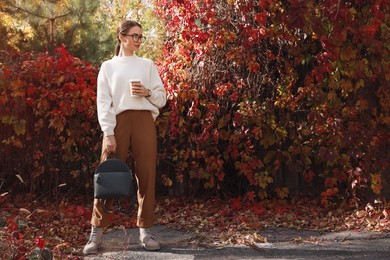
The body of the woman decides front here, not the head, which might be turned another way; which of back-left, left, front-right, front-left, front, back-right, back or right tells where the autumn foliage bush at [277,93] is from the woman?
back-left

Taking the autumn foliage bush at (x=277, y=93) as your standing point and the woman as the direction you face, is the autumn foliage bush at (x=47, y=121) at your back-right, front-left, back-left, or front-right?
front-right

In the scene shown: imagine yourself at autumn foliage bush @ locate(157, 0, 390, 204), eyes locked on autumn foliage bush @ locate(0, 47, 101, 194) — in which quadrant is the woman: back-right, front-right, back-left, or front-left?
front-left

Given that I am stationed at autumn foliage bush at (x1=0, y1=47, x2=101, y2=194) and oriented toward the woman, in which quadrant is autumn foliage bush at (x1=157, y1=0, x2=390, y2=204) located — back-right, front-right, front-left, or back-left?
front-left

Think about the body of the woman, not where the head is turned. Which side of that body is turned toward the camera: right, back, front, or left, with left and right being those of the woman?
front

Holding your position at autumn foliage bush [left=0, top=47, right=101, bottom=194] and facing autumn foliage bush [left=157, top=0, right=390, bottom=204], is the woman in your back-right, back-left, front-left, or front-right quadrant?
front-right
